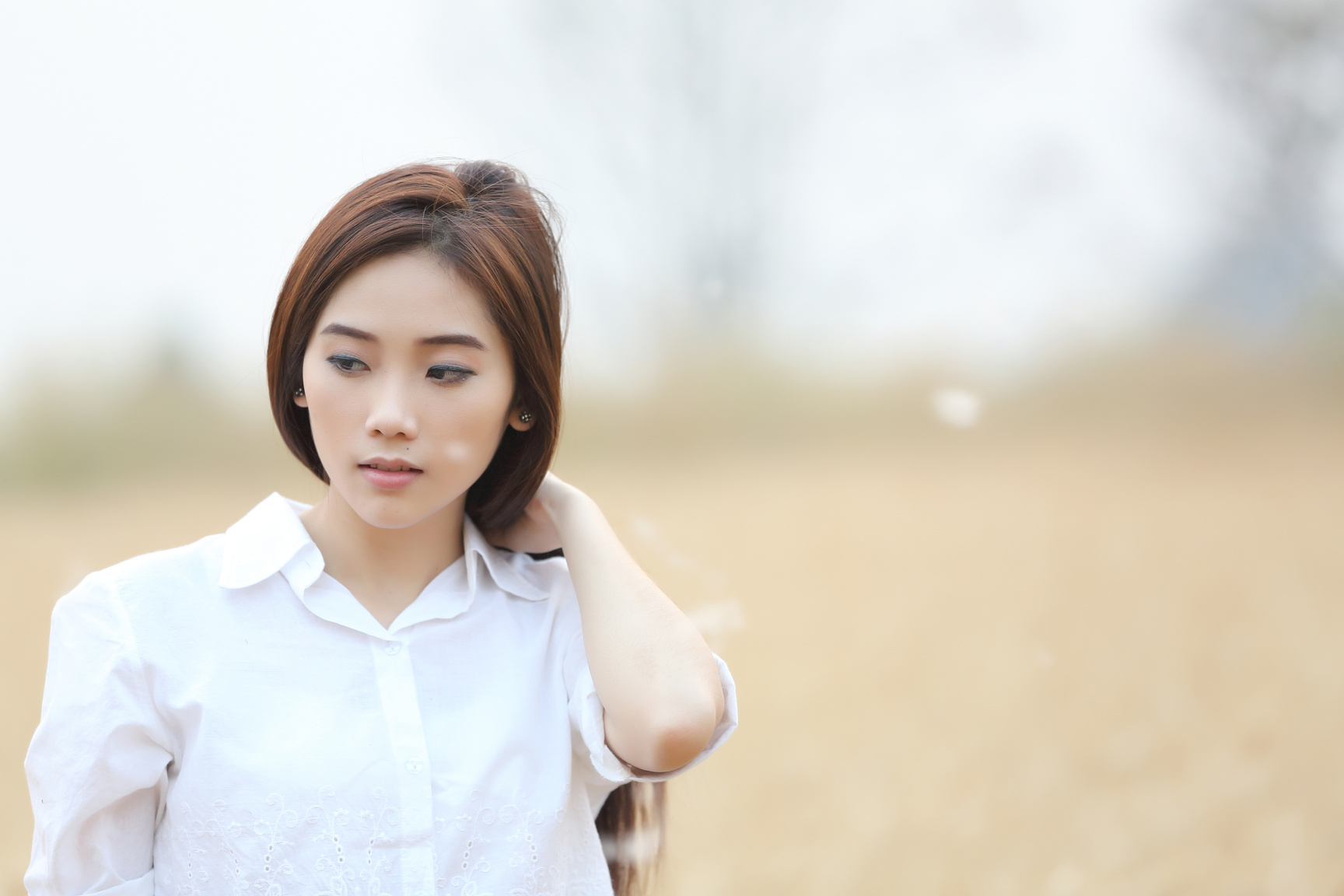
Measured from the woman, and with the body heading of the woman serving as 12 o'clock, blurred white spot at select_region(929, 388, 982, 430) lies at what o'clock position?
The blurred white spot is roughly at 7 o'clock from the woman.

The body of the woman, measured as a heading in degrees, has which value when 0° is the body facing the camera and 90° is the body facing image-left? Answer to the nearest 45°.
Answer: approximately 0°
